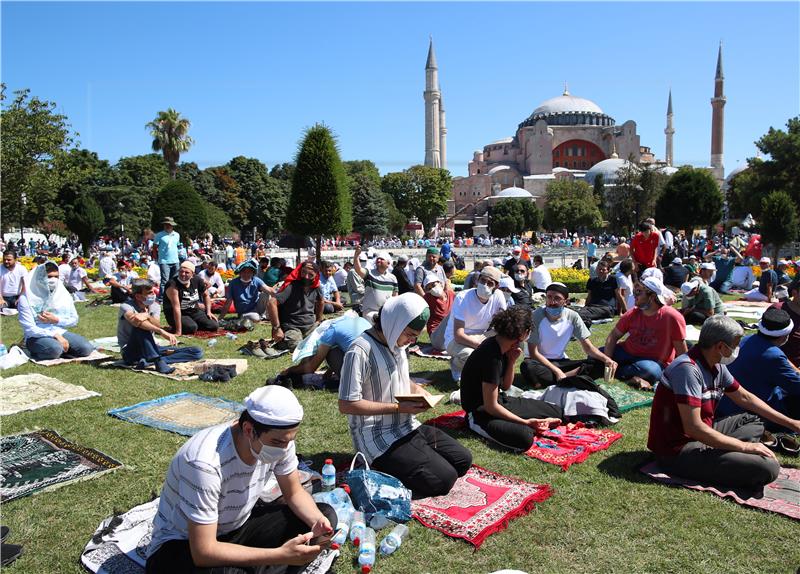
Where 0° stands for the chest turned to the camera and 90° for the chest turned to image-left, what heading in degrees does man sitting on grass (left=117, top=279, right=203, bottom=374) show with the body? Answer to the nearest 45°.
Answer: approximately 315°

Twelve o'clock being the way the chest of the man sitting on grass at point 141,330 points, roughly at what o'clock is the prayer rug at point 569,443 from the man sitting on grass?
The prayer rug is roughly at 12 o'clock from the man sitting on grass.

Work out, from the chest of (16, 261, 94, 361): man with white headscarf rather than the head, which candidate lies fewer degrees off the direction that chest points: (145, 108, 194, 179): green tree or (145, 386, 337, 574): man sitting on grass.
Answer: the man sitting on grass

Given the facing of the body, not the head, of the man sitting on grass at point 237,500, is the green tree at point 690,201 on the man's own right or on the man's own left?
on the man's own left

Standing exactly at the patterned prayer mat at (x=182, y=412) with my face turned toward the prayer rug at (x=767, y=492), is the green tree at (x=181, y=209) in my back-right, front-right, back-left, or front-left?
back-left

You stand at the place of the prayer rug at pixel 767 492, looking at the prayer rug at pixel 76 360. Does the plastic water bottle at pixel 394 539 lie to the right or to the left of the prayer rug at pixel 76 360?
left
